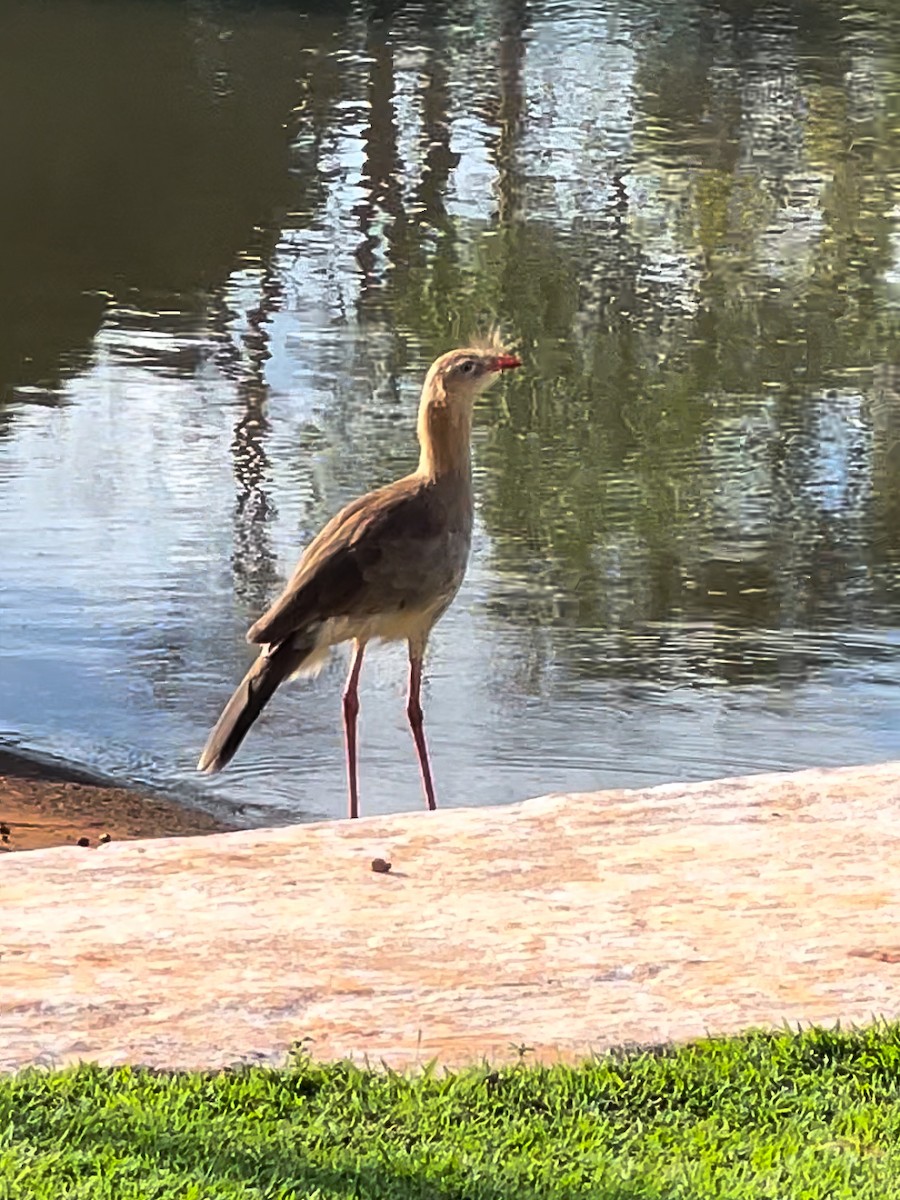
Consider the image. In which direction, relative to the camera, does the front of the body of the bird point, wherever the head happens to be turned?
to the viewer's right
